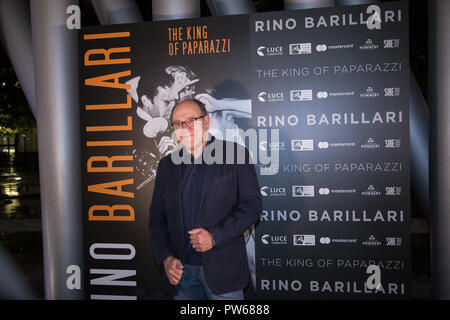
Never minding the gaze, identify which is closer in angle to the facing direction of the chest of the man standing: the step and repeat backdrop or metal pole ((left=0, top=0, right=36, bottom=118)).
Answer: the metal pole

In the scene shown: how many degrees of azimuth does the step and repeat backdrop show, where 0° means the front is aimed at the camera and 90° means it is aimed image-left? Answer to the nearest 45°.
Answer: approximately 0°

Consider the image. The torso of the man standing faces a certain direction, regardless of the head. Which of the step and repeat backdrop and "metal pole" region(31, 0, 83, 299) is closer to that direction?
the metal pole

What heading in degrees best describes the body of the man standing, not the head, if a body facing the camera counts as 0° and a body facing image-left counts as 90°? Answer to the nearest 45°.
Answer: approximately 45°

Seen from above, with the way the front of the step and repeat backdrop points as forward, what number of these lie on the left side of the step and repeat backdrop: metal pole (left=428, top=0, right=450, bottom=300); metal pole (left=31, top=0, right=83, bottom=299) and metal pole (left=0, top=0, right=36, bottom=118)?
1

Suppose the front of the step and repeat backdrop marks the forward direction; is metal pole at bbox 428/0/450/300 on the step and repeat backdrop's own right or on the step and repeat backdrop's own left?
on the step and repeat backdrop's own left

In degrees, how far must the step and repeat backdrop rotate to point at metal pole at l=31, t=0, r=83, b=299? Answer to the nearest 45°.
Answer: approximately 90° to its right

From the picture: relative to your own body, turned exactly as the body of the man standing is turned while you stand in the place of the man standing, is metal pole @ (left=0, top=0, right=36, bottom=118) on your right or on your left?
on your right

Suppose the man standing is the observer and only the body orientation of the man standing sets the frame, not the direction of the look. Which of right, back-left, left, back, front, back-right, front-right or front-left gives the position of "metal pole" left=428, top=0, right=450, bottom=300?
back-left
